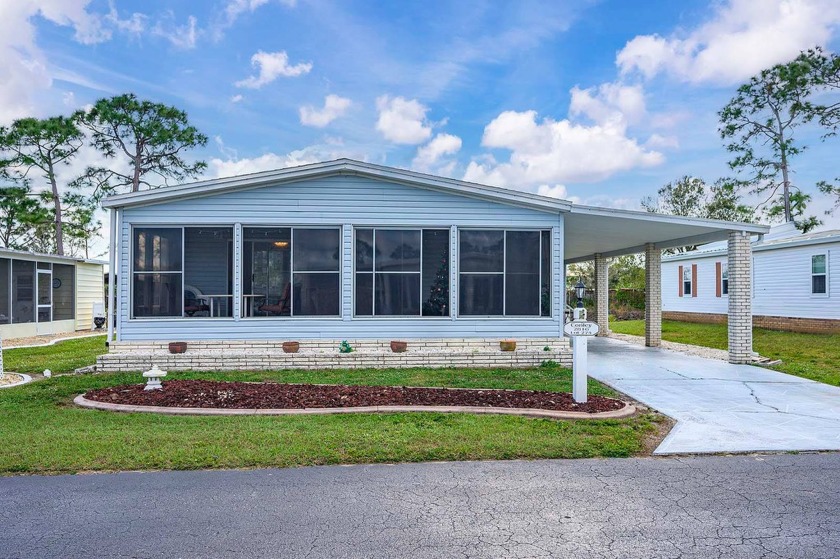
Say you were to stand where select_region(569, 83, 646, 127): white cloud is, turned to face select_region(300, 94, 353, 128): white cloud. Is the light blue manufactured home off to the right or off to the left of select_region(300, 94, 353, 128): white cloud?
left

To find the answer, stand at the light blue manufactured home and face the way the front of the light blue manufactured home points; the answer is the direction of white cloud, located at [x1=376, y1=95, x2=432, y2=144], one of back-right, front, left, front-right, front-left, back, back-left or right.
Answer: back

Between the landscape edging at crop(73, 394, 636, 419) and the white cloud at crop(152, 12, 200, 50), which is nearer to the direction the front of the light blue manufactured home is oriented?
the landscape edging

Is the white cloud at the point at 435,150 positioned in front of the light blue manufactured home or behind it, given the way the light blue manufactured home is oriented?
behind

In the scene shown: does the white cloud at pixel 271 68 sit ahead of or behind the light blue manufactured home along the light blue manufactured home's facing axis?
behind

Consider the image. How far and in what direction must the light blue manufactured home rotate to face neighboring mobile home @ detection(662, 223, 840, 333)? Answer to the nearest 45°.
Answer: approximately 135° to its left

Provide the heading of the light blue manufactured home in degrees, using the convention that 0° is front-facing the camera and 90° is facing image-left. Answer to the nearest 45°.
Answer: approximately 0°

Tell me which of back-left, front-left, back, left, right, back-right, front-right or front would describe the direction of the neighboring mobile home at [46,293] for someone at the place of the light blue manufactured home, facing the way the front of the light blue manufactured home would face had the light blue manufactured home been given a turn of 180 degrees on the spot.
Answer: front-left
